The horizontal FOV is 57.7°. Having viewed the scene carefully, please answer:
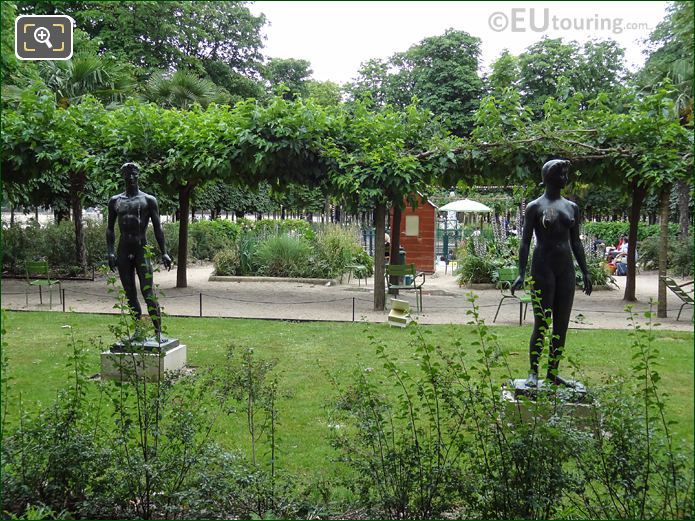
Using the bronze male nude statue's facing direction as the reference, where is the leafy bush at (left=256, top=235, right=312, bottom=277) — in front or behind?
behind

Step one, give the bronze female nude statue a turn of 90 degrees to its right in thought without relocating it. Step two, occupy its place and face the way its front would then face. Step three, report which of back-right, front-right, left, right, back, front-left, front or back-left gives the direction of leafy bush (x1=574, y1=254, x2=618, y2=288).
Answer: back-right

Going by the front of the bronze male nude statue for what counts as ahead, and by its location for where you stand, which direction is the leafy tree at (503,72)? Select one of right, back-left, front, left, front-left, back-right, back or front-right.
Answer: back-left

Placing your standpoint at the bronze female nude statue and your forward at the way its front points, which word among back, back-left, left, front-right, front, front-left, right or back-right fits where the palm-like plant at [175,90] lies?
back

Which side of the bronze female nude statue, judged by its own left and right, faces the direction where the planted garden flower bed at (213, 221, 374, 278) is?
back

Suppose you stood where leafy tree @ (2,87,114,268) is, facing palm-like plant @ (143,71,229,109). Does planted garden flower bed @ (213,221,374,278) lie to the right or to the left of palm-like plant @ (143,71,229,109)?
right

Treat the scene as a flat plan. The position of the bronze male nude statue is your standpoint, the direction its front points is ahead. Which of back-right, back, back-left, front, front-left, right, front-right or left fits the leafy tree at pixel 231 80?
back

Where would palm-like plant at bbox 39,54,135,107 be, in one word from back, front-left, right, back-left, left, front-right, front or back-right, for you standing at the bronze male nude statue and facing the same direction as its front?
back

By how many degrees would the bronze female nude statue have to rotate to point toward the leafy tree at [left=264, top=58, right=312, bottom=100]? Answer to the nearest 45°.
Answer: approximately 180°

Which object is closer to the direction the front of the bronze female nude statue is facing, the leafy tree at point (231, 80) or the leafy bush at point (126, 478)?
the leafy bush
